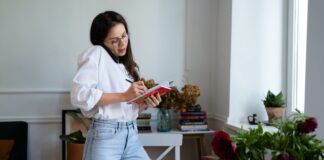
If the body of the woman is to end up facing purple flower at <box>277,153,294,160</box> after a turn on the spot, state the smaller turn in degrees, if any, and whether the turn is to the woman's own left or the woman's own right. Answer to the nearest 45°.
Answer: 0° — they already face it

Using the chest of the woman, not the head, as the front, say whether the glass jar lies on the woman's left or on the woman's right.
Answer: on the woman's left

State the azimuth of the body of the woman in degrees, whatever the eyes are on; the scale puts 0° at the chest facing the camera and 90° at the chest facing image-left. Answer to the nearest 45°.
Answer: approximately 315°

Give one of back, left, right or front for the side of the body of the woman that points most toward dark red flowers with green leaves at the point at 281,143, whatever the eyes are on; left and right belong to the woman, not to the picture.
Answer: front

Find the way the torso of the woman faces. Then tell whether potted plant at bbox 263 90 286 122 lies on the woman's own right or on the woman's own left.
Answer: on the woman's own left

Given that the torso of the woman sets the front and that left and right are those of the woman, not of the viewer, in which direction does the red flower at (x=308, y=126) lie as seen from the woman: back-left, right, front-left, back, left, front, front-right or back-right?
front

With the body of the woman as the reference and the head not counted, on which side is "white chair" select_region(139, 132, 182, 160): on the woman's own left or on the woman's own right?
on the woman's own left

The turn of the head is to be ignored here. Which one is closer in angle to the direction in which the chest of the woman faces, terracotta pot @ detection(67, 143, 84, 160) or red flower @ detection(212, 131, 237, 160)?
the red flower

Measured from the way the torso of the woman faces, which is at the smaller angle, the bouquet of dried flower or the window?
the window

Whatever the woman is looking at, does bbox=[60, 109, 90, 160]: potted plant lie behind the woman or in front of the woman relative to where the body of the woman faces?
behind

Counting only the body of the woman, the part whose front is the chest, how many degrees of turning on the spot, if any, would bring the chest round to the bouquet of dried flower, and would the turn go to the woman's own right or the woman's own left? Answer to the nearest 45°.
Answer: approximately 90° to the woman's own left

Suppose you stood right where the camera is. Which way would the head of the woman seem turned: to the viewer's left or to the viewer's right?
to the viewer's right

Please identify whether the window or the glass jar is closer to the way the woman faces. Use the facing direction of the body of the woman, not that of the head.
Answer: the window

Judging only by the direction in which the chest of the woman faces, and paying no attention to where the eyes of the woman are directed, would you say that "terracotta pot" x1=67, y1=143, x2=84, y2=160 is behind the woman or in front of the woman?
behind
